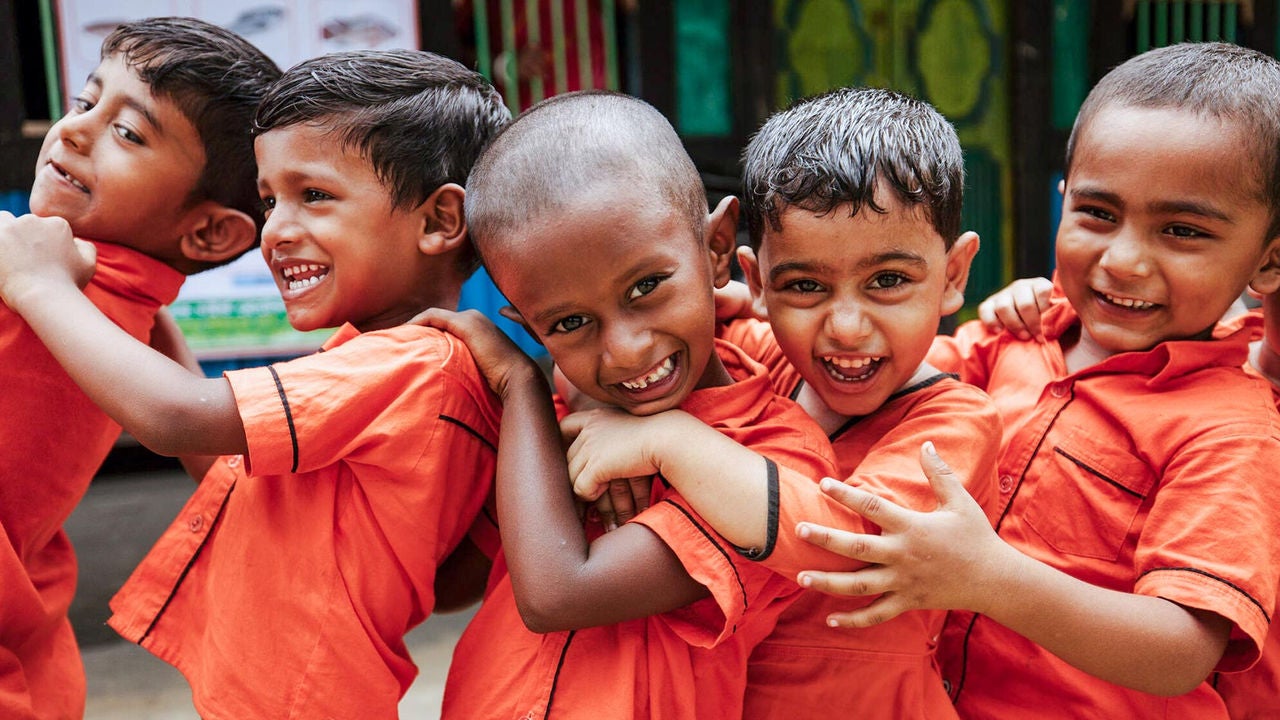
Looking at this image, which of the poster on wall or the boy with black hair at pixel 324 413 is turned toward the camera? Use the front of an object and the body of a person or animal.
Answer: the poster on wall

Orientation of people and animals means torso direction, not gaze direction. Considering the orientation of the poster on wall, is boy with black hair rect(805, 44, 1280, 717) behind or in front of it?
in front

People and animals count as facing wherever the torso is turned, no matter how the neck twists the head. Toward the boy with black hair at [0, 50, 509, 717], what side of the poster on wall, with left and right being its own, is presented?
front

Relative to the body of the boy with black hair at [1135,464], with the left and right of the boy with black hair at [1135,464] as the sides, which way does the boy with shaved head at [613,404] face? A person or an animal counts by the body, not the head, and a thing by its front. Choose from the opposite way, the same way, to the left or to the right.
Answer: the same way

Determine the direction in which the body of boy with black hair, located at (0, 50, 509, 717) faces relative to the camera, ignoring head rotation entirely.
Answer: to the viewer's left

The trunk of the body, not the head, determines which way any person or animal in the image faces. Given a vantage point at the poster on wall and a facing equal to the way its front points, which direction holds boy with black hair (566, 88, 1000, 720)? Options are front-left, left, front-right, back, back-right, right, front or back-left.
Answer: front

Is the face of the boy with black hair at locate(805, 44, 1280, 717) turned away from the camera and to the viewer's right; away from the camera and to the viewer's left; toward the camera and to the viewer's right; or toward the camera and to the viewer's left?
toward the camera and to the viewer's left

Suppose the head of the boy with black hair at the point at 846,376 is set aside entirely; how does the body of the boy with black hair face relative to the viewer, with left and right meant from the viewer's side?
facing the viewer and to the left of the viewer

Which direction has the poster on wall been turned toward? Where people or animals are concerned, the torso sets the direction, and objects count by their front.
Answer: toward the camera

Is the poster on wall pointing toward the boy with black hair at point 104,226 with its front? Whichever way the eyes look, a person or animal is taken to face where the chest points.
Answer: yes

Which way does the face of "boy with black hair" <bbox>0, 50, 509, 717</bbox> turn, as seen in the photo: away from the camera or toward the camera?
toward the camera

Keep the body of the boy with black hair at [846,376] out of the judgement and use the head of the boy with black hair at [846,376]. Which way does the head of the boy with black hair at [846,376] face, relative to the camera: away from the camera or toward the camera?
toward the camera

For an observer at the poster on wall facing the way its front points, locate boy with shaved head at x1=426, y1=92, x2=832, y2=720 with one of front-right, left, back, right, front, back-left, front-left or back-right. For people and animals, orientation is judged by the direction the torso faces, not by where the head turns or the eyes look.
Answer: front

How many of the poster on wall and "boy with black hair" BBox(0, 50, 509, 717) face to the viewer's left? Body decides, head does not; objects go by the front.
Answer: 1

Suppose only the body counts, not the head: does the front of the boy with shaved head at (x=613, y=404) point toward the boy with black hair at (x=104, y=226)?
no
